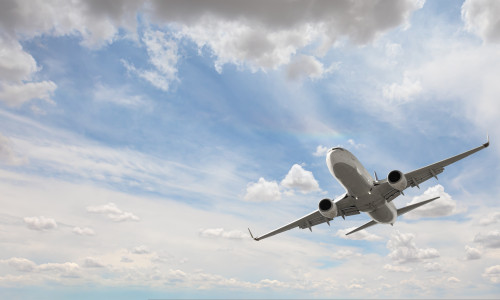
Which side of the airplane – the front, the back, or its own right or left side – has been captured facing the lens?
front
